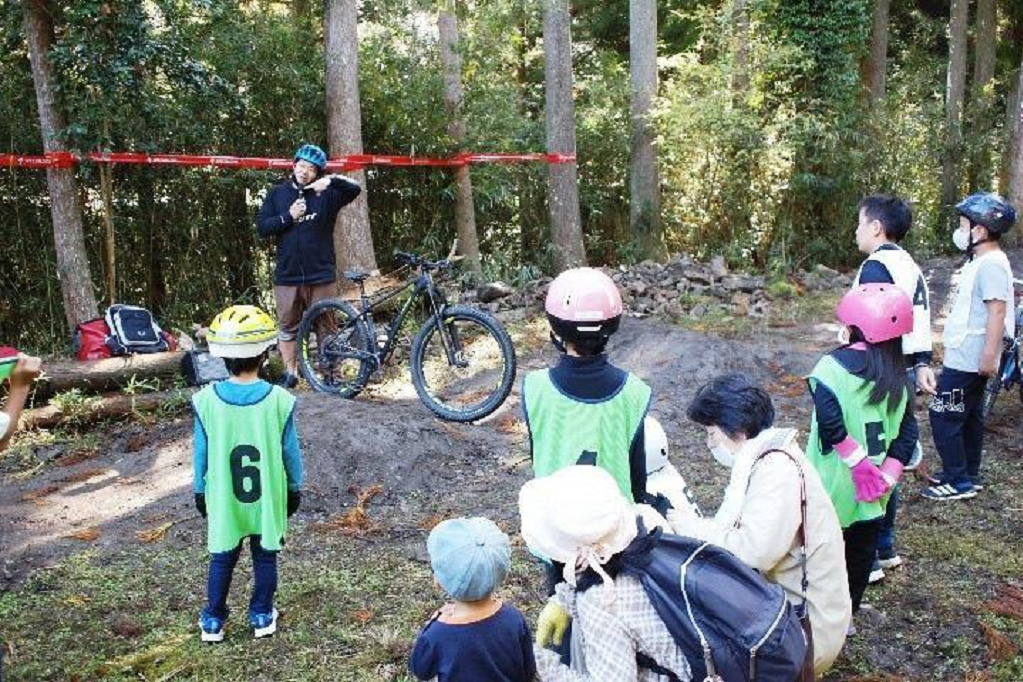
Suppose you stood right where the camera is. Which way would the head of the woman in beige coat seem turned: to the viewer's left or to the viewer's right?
to the viewer's left

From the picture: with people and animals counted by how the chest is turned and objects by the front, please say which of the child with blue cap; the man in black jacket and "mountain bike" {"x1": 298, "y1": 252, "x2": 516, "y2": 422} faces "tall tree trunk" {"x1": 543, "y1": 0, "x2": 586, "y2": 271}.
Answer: the child with blue cap

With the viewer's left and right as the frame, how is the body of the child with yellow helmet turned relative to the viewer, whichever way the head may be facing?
facing away from the viewer

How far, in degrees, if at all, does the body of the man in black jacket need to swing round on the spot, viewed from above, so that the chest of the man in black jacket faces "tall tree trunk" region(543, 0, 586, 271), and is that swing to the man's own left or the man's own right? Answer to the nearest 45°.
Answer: approximately 135° to the man's own left

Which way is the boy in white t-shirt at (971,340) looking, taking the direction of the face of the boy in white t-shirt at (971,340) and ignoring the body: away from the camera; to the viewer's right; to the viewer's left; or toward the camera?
to the viewer's left

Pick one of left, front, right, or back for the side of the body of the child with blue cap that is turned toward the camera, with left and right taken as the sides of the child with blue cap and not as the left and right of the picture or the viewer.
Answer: back

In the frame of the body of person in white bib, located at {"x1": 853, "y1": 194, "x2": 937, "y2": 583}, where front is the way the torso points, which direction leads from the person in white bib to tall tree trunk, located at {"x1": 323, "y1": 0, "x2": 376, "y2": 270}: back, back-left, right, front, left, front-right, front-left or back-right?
front

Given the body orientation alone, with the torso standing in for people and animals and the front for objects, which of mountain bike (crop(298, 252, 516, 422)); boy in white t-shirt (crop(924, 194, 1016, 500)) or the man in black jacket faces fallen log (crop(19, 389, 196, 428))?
the boy in white t-shirt

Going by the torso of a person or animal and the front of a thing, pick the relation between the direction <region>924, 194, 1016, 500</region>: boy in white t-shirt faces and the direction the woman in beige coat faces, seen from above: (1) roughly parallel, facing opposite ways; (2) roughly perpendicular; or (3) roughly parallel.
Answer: roughly parallel

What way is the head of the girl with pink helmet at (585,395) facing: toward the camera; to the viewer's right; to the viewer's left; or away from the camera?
away from the camera

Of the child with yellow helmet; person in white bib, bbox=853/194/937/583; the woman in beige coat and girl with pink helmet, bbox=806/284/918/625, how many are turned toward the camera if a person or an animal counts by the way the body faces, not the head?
0

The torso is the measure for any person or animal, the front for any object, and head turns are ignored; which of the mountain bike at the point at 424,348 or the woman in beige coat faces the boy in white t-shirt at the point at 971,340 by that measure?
the mountain bike

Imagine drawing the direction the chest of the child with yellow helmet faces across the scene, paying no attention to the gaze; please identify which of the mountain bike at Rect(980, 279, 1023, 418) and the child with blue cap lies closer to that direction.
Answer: the mountain bike

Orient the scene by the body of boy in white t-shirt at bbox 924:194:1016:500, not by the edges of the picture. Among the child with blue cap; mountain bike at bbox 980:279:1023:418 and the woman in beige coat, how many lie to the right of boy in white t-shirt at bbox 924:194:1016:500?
1

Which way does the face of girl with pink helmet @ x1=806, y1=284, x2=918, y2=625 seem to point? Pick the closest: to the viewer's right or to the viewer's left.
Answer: to the viewer's left

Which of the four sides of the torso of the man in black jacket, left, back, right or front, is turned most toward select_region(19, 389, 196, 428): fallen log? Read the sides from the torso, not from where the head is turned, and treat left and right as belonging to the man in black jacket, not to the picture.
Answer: right

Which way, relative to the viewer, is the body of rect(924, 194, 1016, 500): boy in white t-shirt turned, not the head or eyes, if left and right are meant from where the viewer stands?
facing to the left of the viewer

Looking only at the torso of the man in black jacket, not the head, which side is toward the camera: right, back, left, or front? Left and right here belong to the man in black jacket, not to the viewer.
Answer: front
